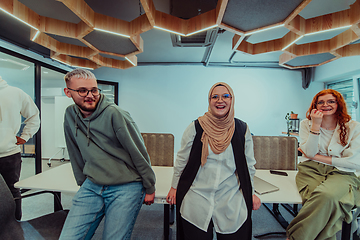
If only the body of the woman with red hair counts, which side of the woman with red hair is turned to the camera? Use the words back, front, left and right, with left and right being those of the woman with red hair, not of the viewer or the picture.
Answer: front

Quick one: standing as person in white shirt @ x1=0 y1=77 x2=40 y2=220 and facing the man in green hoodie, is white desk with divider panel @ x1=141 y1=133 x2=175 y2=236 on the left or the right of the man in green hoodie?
left

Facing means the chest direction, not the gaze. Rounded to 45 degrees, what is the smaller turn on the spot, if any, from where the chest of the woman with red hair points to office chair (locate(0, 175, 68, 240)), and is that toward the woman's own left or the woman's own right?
approximately 45° to the woman's own right

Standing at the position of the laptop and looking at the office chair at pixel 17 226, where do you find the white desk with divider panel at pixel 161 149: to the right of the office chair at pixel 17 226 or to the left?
right

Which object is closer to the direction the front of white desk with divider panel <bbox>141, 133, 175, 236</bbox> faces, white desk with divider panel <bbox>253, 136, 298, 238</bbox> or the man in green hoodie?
the man in green hoodie

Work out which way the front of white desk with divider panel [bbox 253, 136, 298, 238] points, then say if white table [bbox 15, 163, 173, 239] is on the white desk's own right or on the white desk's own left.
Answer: on the white desk's own right

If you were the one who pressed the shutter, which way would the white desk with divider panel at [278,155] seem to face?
facing the viewer

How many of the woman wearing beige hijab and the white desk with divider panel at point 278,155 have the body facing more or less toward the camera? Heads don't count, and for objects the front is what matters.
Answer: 2

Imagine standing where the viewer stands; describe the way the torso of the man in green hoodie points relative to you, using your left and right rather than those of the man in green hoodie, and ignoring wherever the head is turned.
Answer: facing the viewer and to the left of the viewer

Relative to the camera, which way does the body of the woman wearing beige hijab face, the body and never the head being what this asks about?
toward the camera
